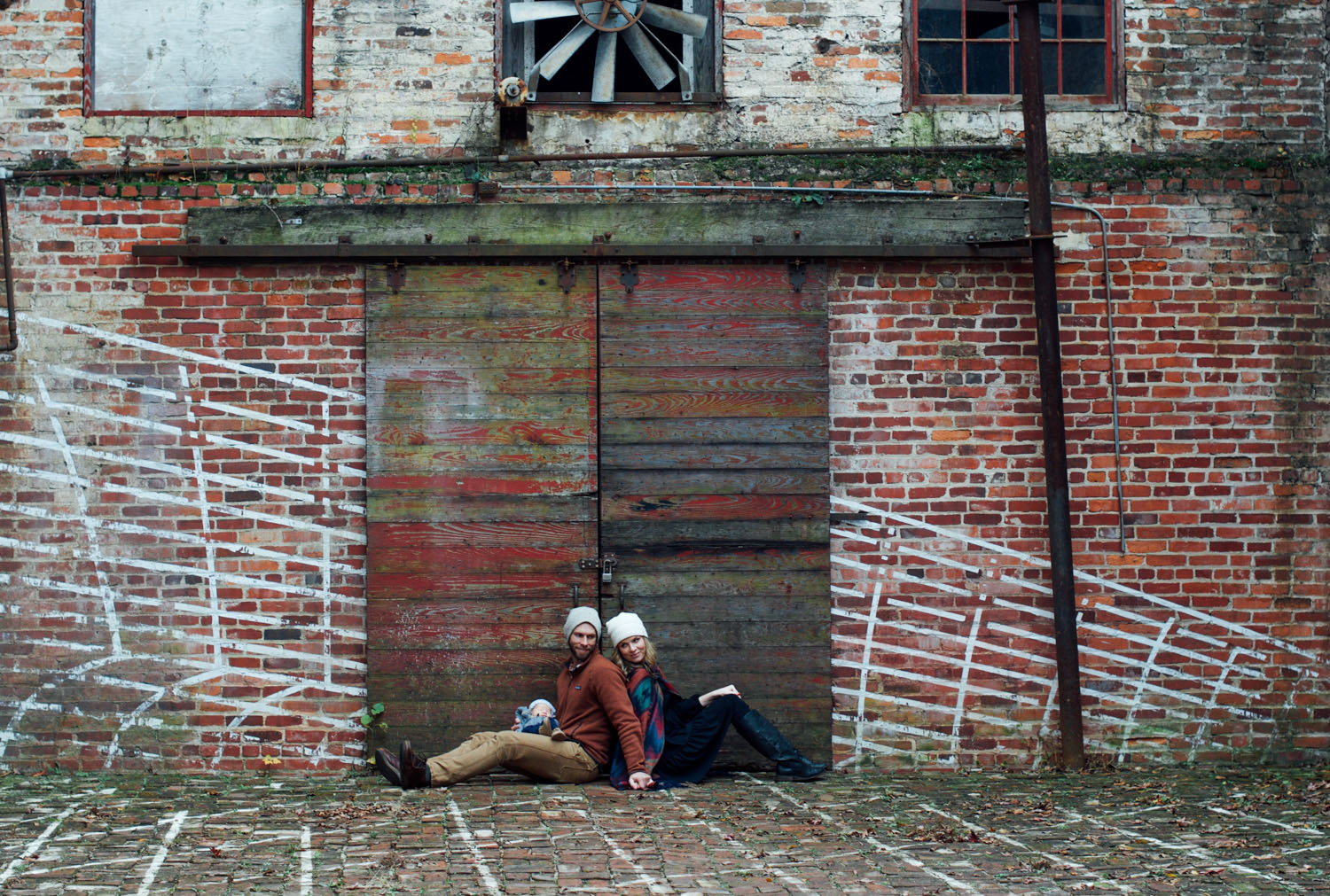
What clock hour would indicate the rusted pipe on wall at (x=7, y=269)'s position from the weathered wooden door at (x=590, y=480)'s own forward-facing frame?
The rusted pipe on wall is roughly at 3 o'clock from the weathered wooden door.

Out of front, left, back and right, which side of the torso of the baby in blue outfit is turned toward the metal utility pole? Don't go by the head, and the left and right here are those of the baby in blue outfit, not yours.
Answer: left

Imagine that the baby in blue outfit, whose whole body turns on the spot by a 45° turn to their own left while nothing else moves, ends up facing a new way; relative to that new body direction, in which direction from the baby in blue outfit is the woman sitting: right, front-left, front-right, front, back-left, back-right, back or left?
front-left

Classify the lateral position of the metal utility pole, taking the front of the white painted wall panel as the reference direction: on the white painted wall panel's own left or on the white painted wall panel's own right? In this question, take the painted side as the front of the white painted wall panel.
on the white painted wall panel's own left

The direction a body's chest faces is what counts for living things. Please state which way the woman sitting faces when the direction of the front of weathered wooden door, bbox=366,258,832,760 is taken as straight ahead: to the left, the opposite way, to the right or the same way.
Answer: to the left

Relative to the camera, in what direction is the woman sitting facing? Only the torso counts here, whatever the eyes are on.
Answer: to the viewer's right

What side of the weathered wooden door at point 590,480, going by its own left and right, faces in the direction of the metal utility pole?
left

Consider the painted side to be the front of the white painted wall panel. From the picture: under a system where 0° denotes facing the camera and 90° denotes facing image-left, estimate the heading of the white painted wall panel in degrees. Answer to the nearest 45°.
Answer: approximately 0°

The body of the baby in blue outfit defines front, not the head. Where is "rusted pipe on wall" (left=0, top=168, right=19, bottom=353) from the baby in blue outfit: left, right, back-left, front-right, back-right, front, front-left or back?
right
